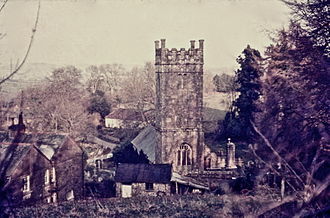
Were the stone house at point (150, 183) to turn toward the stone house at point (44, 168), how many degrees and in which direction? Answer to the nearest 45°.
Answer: approximately 90° to its right

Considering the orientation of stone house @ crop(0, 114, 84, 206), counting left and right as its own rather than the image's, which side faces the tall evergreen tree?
left

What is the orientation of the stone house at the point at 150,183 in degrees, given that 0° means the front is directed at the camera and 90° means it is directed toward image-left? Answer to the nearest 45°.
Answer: approximately 0°

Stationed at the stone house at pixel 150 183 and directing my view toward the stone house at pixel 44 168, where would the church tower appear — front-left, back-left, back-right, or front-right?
back-right

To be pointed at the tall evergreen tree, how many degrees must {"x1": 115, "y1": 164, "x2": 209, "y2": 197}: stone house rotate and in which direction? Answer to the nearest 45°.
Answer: approximately 135° to its left
